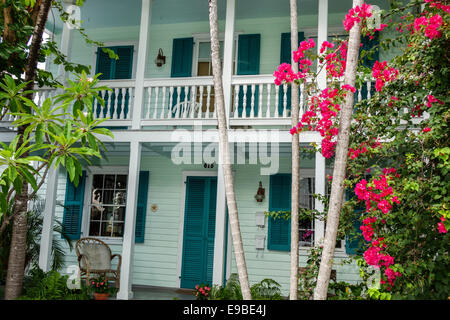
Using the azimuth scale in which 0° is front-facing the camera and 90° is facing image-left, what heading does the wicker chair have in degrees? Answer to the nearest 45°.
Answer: approximately 315°

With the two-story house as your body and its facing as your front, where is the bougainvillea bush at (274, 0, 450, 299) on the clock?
The bougainvillea bush is roughly at 11 o'clock from the two-story house.

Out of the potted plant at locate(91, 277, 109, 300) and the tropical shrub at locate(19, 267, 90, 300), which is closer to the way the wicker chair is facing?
the potted plant

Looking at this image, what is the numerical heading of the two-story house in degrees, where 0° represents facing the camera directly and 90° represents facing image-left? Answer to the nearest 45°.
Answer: approximately 0°

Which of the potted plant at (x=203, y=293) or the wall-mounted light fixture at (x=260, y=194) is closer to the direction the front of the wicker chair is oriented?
the potted plant

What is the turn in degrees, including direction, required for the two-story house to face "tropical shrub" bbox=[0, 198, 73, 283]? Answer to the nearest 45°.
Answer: approximately 90° to its right
